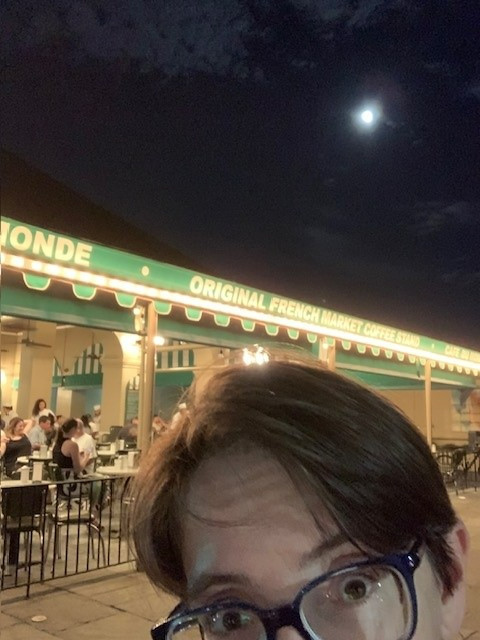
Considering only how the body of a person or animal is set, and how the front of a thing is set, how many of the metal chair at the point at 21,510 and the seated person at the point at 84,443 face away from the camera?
1

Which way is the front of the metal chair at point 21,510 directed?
away from the camera

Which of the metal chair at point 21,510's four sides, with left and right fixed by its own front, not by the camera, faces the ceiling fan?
front

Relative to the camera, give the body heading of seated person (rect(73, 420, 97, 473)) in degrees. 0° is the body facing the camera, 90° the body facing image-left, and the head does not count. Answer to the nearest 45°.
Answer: approximately 90°

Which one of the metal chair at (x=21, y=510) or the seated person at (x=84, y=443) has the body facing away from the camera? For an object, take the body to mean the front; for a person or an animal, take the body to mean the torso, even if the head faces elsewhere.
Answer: the metal chair

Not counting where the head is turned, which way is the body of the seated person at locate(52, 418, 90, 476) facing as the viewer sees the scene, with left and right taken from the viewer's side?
facing away from the viewer and to the right of the viewer

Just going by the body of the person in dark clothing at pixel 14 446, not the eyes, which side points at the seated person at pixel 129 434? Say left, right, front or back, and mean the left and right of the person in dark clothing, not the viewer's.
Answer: left

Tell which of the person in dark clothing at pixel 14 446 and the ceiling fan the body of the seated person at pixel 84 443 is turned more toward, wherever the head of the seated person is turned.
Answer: the person in dark clothing
